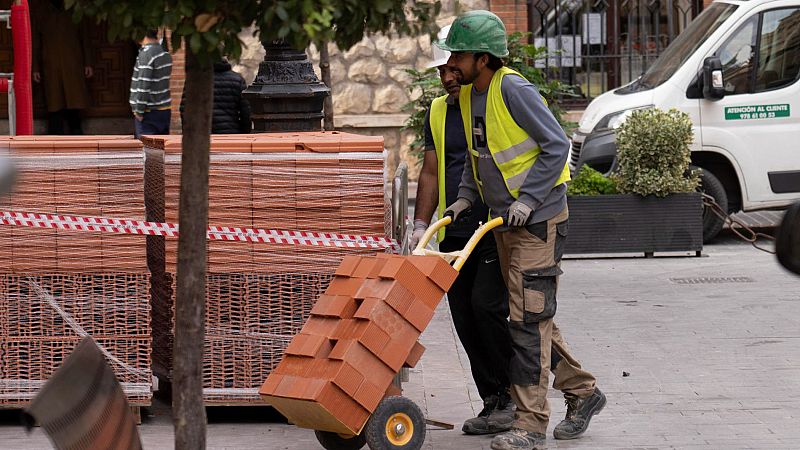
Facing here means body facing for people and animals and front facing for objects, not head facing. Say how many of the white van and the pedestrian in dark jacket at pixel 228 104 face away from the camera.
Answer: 1

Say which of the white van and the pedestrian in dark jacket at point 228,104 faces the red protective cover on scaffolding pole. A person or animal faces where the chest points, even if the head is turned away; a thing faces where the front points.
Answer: the white van

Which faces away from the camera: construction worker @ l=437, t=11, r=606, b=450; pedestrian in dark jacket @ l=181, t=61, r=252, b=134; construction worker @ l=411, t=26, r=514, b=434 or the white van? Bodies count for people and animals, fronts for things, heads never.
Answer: the pedestrian in dark jacket

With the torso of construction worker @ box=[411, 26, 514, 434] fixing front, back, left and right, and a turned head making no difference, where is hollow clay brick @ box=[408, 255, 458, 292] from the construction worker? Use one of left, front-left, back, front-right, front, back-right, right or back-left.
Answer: front-left

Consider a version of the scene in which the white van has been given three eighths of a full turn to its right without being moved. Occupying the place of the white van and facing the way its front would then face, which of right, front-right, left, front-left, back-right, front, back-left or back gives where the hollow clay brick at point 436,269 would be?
back

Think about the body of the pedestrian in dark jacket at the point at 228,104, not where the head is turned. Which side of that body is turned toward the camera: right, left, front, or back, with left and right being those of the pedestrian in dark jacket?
back

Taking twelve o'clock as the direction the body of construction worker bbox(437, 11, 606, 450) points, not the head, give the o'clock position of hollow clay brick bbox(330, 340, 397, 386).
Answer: The hollow clay brick is roughly at 12 o'clock from the construction worker.

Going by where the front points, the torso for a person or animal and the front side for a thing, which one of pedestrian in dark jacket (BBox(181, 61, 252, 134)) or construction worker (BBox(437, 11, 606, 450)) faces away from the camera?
the pedestrian in dark jacket

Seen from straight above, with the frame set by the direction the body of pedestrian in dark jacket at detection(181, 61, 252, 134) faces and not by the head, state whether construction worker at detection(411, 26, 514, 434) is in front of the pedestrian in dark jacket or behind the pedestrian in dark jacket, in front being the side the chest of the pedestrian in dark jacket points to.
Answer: behind

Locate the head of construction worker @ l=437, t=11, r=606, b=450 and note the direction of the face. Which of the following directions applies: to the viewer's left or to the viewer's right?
to the viewer's left

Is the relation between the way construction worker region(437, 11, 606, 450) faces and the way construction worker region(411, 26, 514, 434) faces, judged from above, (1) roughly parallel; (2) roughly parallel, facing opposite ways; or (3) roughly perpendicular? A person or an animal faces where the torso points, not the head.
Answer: roughly parallel

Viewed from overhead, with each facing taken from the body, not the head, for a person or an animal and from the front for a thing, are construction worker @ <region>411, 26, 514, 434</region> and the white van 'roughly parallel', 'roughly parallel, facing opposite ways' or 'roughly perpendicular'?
roughly parallel

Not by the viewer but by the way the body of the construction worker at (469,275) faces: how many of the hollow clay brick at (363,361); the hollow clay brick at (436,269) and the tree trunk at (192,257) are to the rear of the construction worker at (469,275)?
0

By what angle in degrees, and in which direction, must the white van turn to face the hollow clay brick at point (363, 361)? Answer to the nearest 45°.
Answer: approximately 45° to its left

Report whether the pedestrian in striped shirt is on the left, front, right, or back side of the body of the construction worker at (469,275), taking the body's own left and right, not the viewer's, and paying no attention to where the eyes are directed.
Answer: right

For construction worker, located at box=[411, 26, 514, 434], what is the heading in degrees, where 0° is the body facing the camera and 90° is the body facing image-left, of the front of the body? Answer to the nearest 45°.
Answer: approximately 45°

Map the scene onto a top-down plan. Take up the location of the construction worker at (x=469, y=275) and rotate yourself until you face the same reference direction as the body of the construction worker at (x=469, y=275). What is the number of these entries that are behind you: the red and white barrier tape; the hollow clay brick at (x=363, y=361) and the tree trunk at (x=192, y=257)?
0

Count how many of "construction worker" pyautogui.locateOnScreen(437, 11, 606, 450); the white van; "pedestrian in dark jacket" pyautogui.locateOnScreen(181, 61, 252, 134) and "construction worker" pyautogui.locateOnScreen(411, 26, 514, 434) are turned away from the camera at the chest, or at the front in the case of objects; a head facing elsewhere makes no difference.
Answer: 1

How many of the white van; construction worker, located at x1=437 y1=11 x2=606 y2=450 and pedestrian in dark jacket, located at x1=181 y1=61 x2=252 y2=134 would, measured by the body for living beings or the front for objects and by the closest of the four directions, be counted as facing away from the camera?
1

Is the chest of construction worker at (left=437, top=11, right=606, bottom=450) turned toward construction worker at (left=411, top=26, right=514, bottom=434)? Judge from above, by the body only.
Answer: no
